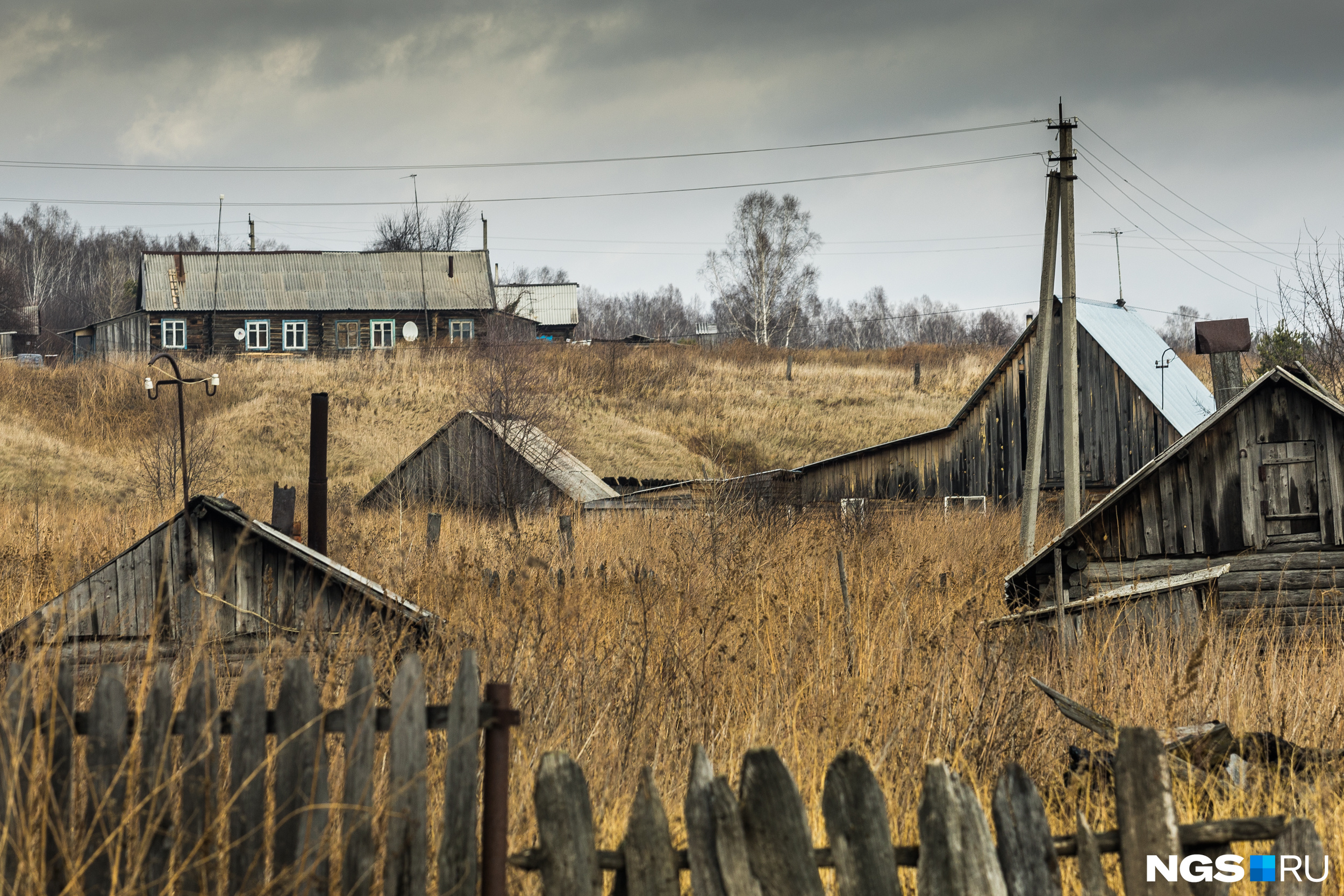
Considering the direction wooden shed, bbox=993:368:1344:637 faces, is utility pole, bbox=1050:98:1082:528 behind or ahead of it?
behind

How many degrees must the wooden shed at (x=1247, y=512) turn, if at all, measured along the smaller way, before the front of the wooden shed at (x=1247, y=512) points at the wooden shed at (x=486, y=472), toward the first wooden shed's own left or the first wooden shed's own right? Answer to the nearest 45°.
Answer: approximately 135° to the first wooden shed's own right

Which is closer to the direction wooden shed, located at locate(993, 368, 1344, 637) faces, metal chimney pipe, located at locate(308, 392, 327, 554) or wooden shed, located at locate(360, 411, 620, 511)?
the metal chimney pipe

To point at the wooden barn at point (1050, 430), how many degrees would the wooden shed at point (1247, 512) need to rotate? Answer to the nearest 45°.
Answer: approximately 180°

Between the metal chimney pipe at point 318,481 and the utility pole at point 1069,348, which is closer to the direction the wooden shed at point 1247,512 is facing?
the metal chimney pipe

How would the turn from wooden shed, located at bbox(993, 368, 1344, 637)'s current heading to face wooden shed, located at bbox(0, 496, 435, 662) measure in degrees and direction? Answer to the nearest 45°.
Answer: approximately 45° to its right

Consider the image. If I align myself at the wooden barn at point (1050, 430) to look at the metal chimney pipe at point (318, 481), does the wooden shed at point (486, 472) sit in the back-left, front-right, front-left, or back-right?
front-right

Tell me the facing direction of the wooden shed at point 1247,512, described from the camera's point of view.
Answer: facing the viewer

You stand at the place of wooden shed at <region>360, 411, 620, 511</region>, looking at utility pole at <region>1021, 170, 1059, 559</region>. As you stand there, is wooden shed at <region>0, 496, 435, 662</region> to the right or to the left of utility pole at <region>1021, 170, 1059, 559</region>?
right

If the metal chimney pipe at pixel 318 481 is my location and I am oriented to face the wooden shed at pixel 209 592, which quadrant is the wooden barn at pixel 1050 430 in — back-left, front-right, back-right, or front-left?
back-left

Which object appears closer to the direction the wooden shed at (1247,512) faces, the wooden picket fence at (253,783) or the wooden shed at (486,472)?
the wooden picket fence

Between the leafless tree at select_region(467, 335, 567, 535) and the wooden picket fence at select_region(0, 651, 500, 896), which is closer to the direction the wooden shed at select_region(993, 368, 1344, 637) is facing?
the wooden picket fence

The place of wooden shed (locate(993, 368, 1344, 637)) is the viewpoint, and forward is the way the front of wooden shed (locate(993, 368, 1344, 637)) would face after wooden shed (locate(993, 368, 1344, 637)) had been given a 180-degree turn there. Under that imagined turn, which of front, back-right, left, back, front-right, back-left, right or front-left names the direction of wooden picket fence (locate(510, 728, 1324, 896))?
back

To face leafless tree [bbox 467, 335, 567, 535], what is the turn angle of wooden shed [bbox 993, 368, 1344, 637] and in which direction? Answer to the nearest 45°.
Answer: approximately 135° to its right

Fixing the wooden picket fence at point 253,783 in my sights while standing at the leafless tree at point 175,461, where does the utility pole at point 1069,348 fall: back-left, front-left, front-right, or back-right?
front-left
